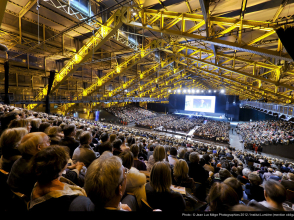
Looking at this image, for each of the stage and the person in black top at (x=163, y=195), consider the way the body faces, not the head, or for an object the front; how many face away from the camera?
1

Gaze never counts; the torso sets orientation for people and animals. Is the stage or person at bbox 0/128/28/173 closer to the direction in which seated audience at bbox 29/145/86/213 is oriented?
the stage

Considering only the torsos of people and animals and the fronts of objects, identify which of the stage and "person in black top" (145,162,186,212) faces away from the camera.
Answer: the person in black top

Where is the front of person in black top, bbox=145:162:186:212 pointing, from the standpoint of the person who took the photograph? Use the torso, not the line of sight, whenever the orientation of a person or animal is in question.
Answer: facing away from the viewer

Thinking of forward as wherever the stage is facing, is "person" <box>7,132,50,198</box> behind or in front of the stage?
in front

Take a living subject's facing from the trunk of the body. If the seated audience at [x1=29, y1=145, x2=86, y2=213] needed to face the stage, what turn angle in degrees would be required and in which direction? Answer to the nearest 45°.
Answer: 0° — they already face it

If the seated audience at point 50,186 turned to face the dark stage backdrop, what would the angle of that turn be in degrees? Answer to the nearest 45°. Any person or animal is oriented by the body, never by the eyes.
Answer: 0° — they already face it

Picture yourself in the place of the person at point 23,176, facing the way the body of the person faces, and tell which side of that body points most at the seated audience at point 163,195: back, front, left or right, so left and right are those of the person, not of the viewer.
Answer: right

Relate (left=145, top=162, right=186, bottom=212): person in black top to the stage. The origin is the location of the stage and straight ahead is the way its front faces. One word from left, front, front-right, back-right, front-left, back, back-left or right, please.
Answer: front-left

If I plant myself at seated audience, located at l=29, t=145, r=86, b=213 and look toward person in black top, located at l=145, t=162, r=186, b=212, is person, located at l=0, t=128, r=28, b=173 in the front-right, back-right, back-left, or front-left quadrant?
back-left

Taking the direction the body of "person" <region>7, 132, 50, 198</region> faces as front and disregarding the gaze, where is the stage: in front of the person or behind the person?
in front
